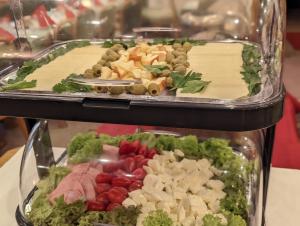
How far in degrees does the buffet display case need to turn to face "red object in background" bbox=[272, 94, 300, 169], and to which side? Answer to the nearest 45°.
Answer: approximately 135° to its left

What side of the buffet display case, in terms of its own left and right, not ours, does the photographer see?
front

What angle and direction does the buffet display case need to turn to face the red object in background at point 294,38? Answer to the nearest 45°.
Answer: approximately 135° to its left

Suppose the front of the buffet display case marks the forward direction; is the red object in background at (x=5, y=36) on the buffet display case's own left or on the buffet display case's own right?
on the buffet display case's own right

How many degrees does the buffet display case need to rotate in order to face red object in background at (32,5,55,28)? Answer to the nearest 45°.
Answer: approximately 135° to its right

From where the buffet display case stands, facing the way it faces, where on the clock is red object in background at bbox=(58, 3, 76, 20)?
The red object in background is roughly at 5 o'clock from the buffet display case.

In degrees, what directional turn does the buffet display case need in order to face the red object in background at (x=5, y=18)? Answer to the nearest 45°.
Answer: approximately 135° to its right
